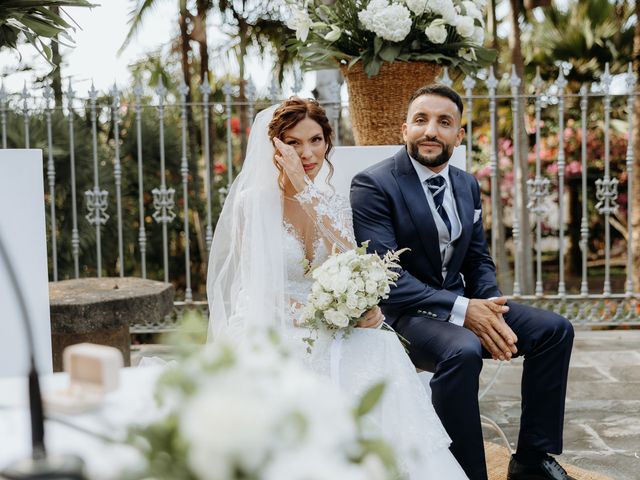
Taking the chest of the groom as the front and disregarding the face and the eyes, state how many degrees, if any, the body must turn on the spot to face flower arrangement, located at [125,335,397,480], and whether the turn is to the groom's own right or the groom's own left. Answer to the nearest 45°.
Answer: approximately 45° to the groom's own right

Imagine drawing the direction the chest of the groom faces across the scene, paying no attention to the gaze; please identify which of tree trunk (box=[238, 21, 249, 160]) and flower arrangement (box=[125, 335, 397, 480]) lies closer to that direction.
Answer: the flower arrangement

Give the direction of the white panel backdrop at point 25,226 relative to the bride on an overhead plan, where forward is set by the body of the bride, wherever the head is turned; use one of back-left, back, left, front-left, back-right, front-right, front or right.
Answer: back-right

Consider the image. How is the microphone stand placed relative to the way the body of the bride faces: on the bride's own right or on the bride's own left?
on the bride's own right

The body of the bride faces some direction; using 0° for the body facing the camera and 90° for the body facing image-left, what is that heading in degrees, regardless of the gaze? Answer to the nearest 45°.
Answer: approximately 315°

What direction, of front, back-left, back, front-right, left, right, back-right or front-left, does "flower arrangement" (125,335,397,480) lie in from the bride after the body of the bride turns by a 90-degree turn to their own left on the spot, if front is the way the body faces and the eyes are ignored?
back-right

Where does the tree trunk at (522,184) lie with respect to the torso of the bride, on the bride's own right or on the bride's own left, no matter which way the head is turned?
on the bride's own left

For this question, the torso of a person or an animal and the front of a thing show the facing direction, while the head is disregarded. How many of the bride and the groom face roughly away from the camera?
0
